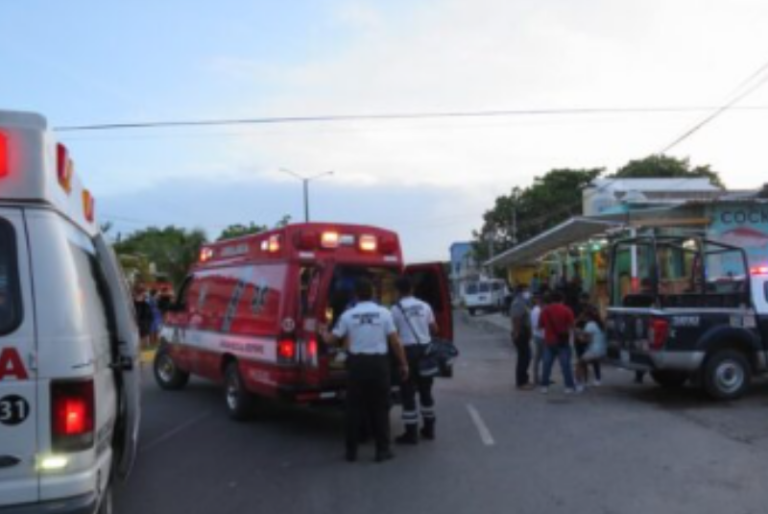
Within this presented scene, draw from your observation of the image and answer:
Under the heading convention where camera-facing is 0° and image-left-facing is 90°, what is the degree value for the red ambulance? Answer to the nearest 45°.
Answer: approximately 135°

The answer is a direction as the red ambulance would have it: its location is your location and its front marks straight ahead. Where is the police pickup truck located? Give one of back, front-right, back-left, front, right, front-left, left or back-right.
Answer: back-right

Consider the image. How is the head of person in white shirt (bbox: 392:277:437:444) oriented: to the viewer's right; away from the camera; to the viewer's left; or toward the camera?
away from the camera

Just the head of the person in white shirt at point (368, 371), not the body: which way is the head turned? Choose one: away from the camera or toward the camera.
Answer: away from the camera

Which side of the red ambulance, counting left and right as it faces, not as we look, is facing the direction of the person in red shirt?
right

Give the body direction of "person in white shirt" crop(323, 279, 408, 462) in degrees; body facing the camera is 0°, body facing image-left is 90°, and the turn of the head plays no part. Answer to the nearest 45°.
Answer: approximately 180°
